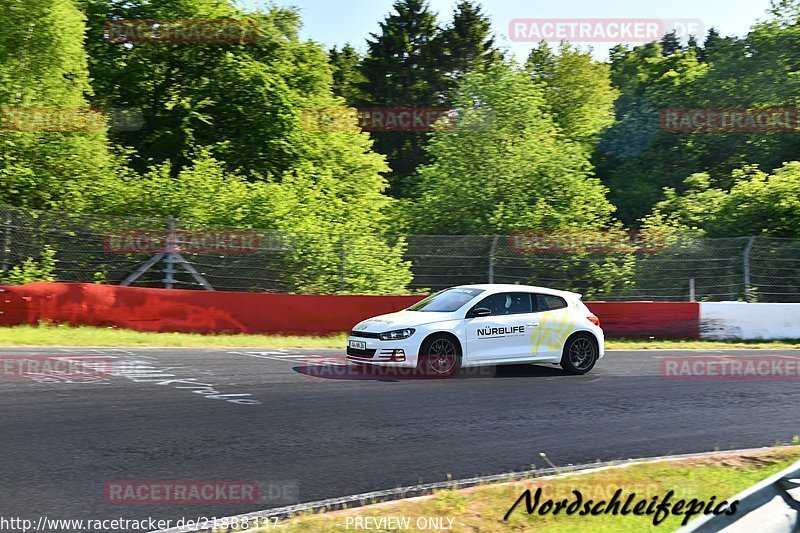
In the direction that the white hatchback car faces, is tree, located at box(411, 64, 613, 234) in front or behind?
behind

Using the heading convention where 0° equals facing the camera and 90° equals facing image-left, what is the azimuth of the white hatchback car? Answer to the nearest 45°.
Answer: approximately 45°

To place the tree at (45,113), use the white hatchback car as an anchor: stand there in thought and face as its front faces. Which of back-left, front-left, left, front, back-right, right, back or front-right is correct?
right

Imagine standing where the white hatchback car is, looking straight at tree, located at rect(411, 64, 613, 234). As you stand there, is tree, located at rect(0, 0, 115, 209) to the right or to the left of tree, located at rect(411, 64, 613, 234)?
left

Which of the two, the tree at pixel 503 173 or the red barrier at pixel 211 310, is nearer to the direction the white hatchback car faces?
the red barrier

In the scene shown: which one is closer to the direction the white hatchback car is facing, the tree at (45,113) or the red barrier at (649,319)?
the tree

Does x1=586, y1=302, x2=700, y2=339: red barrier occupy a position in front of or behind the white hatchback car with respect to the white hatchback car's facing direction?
behind

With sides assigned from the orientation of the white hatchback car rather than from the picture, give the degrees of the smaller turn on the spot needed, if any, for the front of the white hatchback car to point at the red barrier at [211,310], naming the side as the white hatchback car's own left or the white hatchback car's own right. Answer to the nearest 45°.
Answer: approximately 90° to the white hatchback car's own right
